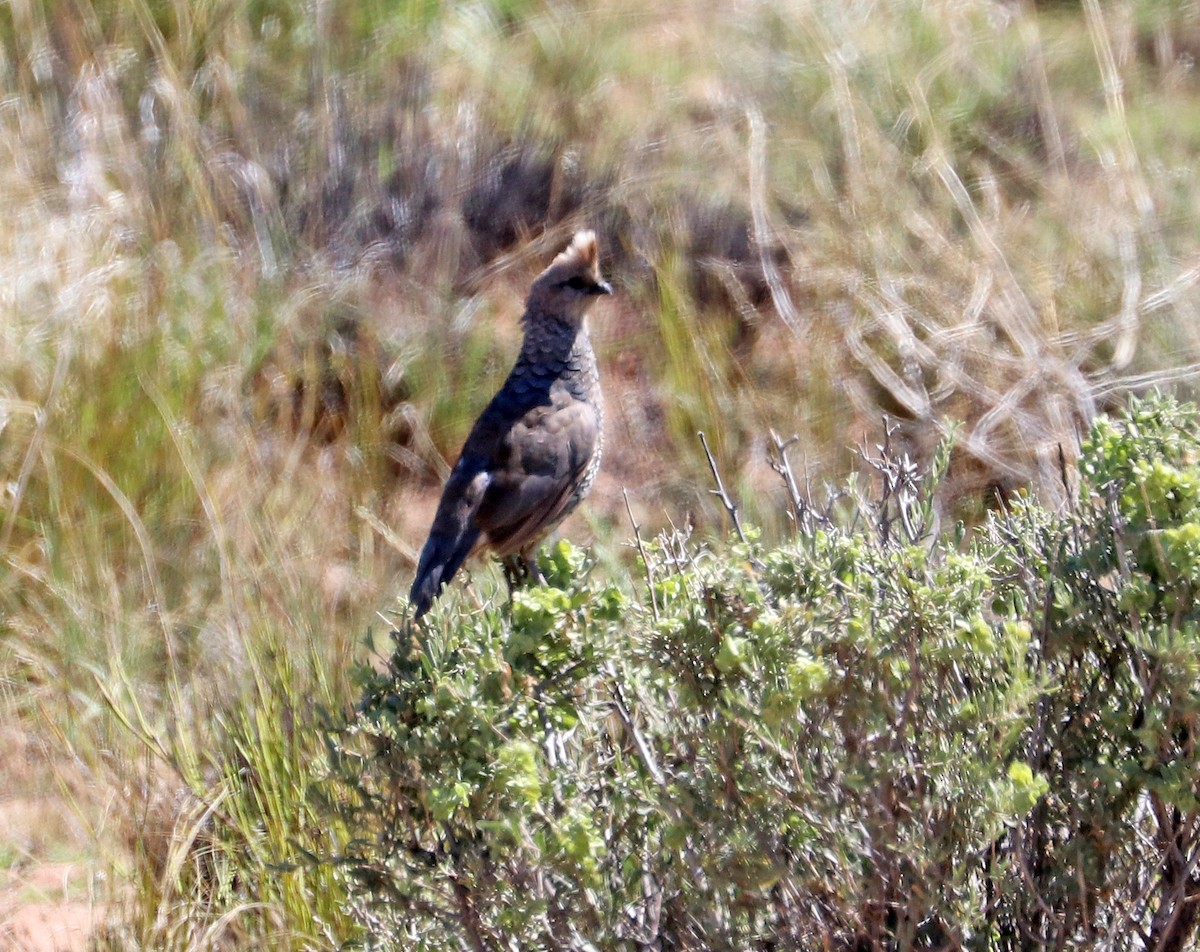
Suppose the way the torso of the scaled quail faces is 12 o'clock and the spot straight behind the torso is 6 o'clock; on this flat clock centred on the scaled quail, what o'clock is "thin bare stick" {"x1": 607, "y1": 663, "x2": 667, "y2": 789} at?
The thin bare stick is roughly at 3 o'clock from the scaled quail.

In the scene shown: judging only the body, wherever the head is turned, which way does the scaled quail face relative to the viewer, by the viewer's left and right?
facing to the right of the viewer
